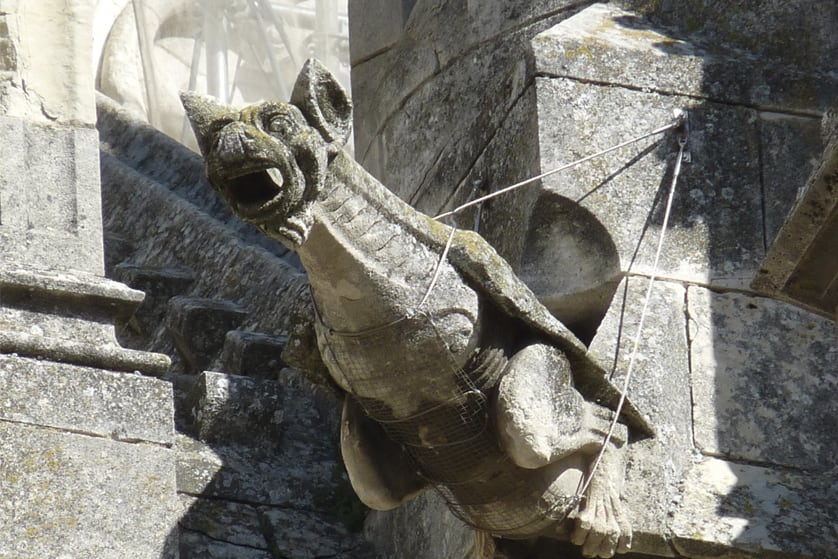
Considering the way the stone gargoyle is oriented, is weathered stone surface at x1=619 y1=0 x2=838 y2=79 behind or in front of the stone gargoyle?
behind

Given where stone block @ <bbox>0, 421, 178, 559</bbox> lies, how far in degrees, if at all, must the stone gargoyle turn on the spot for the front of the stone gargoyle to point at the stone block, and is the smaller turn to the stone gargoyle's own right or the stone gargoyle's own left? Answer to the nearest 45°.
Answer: approximately 45° to the stone gargoyle's own right

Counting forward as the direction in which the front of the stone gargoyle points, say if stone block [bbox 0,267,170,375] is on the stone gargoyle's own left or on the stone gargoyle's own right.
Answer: on the stone gargoyle's own right

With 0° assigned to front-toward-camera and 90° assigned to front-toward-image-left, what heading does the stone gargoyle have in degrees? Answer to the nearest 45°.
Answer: approximately 45°
